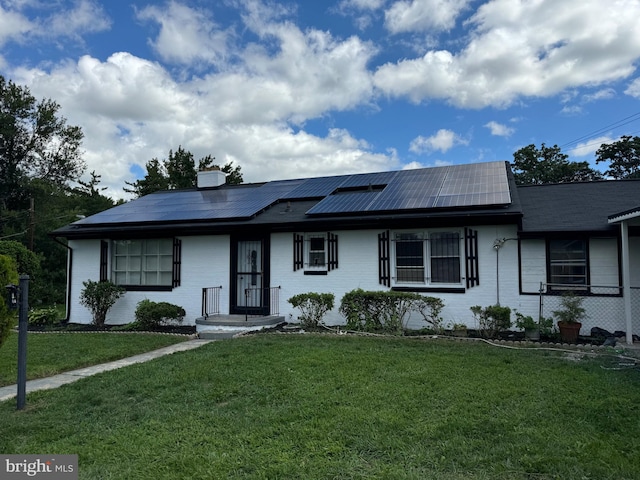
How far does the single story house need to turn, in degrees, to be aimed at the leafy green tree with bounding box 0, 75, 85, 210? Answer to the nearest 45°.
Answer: approximately 135° to its right

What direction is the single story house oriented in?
toward the camera

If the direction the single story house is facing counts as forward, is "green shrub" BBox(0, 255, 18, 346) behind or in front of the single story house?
in front

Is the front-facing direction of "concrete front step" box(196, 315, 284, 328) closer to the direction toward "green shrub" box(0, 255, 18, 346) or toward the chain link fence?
the green shrub

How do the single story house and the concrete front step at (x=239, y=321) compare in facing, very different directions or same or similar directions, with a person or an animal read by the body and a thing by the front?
same or similar directions

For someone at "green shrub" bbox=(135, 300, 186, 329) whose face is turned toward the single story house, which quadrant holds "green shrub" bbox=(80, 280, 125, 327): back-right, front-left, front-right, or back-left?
back-left

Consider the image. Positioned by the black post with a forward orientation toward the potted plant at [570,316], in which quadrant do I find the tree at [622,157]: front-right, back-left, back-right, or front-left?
front-left

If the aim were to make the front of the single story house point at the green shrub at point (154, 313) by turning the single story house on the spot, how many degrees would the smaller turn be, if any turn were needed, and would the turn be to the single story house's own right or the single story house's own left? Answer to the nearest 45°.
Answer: approximately 90° to the single story house's own right

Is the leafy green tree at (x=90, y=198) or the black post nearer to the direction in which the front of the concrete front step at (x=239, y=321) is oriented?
the black post

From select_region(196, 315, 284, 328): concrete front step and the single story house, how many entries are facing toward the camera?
2

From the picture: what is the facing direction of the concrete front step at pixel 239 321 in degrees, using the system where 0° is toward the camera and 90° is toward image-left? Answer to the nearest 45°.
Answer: approximately 0°

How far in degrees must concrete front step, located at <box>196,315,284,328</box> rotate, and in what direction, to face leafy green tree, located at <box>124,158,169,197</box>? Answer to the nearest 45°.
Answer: approximately 180°

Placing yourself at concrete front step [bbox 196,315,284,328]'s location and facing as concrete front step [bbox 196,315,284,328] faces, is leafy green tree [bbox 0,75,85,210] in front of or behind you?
behind

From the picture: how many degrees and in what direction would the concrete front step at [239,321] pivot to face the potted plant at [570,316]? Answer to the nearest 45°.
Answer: approximately 45° to its left
